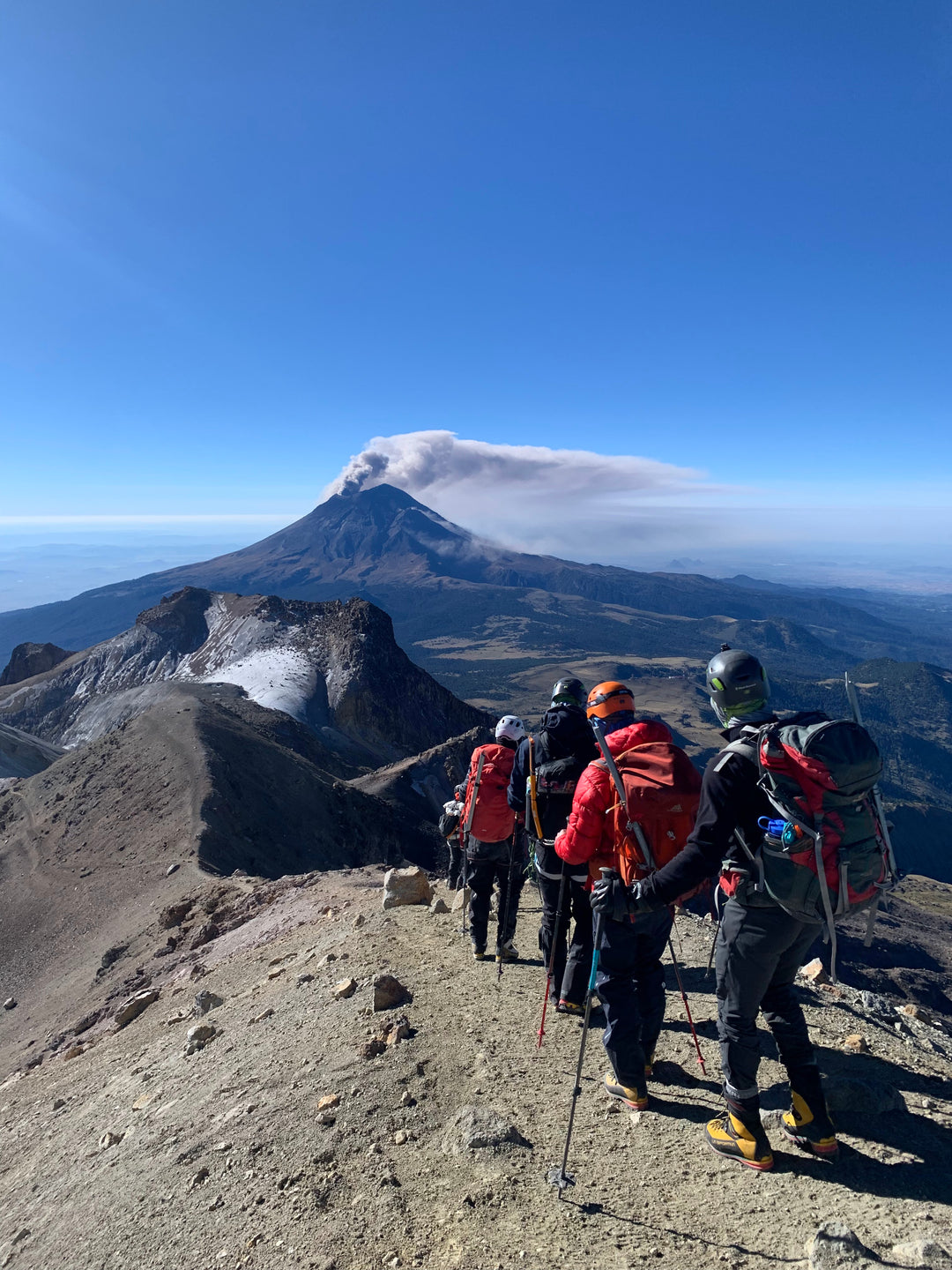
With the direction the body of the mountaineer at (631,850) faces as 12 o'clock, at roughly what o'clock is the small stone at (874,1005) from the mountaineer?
The small stone is roughly at 3 o'clock from the mountaineer.

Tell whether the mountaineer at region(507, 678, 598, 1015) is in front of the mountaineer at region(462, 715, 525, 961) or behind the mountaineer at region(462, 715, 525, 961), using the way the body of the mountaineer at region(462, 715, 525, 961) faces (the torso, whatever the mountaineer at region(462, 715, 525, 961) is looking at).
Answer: behind

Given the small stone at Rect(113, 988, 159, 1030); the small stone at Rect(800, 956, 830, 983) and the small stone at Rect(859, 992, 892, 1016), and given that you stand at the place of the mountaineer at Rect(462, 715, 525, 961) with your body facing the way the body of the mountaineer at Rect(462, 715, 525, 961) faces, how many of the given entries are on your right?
2

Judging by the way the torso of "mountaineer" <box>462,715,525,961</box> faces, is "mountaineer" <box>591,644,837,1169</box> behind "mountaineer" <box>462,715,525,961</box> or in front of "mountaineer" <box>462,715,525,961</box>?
behind

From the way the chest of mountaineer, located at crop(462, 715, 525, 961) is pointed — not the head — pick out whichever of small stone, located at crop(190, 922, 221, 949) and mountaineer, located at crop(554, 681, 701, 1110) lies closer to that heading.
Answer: the small stone

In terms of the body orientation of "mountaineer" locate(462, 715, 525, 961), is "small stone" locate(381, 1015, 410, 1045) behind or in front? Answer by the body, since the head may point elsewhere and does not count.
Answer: behind

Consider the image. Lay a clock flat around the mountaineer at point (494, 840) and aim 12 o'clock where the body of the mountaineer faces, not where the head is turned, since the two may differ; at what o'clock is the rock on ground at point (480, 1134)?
The rock on ground is roughly at 6 o'clock from the mountaineer.

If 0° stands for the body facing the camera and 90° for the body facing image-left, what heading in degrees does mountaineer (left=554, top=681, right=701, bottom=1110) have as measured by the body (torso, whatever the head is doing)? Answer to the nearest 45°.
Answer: approximately 135°

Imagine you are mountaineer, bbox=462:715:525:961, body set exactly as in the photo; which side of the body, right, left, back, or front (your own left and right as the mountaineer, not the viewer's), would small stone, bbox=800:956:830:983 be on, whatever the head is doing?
right

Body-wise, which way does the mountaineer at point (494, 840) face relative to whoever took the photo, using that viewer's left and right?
facing away from the viewer

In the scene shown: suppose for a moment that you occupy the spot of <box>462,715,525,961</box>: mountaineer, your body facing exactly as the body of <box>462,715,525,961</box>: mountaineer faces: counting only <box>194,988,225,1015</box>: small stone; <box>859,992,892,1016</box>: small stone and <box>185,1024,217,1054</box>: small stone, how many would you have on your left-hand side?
2

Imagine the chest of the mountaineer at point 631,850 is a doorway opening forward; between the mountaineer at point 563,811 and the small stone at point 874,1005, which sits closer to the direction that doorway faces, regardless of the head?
the mountaineer
